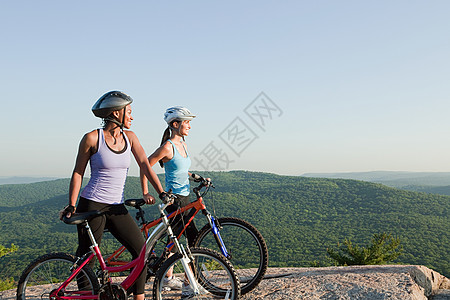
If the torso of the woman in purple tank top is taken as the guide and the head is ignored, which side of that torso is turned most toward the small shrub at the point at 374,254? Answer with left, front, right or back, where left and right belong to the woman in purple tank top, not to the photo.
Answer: left

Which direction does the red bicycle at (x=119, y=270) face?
to the viewer's right

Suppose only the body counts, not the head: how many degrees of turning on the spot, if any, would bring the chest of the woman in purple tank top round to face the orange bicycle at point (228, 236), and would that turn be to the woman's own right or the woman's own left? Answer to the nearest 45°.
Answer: approximately 45° to the woman's own left

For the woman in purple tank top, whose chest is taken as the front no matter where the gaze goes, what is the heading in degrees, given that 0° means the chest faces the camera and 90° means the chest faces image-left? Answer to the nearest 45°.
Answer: approximately 315°

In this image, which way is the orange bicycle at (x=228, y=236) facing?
to the viewer's right

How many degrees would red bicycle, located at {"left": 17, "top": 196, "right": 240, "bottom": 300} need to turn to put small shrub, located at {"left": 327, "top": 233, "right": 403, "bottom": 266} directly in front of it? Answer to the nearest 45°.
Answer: approximately 45° to its left

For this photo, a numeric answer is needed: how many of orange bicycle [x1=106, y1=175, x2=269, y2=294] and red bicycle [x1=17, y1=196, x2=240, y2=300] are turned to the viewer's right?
2

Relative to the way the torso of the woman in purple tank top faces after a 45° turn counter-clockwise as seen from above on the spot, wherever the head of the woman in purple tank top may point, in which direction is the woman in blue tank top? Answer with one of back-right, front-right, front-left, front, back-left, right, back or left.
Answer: front-left

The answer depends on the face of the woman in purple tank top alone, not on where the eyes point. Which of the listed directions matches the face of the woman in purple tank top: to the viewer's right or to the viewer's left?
to the viewer's right

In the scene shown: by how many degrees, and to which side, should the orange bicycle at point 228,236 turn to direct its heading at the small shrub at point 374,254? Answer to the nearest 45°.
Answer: approximately 45° to its left
